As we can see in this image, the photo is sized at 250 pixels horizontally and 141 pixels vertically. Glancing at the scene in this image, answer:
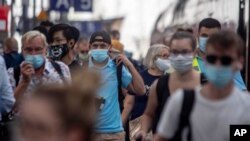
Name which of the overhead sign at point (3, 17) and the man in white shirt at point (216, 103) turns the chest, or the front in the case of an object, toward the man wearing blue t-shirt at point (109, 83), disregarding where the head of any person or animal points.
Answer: the overhead sign

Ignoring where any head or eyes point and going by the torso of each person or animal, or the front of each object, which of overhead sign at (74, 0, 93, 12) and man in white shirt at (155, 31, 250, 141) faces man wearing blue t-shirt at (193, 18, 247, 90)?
the overhead sign

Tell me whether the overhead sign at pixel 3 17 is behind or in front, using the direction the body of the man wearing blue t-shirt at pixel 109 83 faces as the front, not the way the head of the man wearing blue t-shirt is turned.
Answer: behind

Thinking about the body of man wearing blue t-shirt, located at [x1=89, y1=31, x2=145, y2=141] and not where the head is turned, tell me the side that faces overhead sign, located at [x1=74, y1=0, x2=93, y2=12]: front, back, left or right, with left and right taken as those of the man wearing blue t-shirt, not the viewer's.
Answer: back

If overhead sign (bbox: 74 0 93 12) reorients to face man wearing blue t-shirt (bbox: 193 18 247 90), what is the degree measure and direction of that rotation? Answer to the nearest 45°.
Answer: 0° — it already faces them
